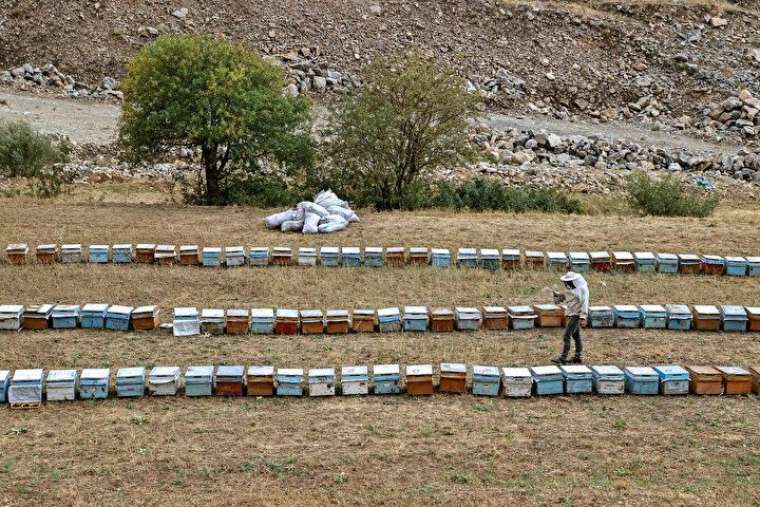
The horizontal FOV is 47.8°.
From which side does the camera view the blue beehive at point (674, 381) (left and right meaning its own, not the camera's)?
front

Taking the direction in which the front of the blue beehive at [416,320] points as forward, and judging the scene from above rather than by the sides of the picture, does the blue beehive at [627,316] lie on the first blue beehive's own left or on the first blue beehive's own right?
on the first blue beehive's own left

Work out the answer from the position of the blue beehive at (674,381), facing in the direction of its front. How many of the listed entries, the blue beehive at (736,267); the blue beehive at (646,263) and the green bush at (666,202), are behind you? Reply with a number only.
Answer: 3

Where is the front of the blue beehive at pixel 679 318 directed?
toward the camera

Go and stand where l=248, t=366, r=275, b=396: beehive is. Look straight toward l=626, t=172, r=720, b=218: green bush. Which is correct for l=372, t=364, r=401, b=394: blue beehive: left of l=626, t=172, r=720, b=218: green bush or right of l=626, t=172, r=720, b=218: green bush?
right

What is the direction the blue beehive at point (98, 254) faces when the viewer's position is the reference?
facing the viewer

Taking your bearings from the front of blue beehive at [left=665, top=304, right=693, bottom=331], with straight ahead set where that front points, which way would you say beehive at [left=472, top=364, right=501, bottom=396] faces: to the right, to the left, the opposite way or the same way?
the same way

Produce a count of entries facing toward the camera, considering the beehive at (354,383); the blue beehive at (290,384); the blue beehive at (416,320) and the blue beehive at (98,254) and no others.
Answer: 4

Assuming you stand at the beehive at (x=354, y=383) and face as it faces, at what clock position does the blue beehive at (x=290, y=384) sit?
The blue beehive is roughly at 3 o'clock from the beehive.

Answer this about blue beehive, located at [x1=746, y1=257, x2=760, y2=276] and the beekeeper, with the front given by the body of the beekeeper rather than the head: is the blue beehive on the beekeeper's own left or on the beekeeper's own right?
on the beekeeper's own right

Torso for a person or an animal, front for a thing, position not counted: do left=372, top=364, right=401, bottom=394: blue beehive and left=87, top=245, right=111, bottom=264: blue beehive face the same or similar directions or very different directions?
same or similar directions

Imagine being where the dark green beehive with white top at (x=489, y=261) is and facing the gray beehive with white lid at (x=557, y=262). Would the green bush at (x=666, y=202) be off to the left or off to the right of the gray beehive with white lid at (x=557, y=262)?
left

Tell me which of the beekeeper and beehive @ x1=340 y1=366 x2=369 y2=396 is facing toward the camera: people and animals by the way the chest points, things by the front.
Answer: the beehive

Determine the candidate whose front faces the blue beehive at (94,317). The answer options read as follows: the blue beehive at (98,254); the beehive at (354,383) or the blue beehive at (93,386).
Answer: the blue beehive at (98,254)

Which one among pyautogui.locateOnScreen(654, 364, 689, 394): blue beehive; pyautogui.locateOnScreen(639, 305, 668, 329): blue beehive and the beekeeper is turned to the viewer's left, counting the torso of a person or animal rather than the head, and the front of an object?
the beekeeper

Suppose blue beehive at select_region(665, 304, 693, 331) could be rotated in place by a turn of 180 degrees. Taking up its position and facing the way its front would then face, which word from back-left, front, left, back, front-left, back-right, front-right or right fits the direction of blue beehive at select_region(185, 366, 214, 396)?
back-left

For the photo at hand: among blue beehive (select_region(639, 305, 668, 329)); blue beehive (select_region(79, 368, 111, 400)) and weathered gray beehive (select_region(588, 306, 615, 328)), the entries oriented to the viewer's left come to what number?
0
